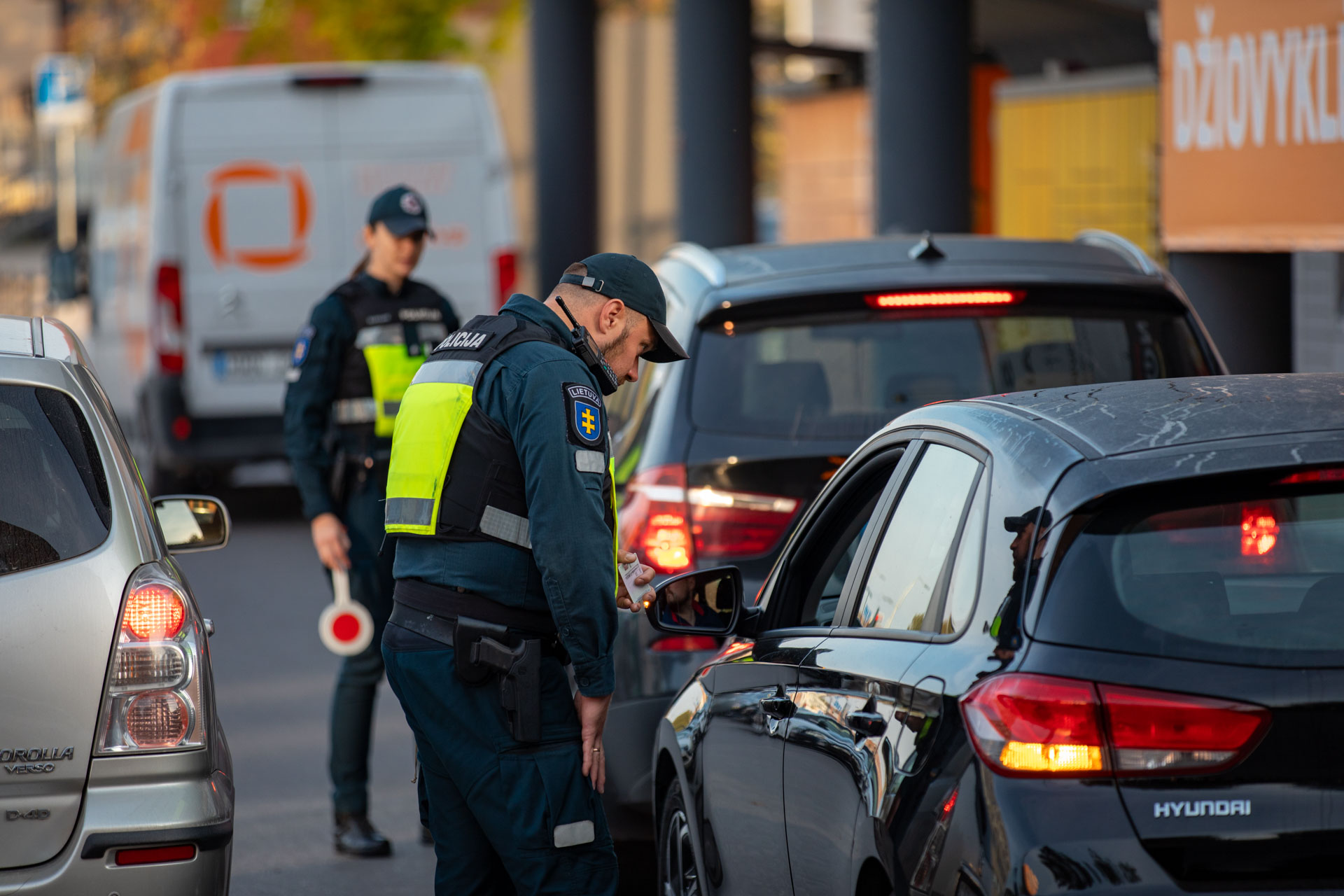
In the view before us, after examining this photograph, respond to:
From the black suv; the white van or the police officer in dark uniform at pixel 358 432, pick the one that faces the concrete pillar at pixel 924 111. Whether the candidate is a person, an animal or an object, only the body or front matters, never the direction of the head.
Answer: the black suv

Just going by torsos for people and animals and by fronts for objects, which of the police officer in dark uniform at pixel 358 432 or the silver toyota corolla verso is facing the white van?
the silver toyota corolla verso

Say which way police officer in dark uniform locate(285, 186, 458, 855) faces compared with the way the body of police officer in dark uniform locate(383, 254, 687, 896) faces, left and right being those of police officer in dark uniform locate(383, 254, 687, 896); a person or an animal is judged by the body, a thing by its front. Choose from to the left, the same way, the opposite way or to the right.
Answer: to the right

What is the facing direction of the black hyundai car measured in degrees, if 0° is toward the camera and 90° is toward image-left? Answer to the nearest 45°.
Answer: approximately 135°

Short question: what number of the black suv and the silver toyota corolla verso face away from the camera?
2

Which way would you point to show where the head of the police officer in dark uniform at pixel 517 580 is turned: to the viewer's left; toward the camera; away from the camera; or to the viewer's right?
to the viewer's right

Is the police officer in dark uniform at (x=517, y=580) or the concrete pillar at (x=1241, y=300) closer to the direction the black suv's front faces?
the concrete pillar

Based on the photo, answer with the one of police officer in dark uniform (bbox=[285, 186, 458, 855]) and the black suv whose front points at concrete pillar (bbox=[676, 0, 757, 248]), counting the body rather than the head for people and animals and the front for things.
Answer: the black suv

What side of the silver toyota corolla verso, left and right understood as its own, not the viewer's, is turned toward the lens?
back

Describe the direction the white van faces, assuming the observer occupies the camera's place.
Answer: facing away from the viewer

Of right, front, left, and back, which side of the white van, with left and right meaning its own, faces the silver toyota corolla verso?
back

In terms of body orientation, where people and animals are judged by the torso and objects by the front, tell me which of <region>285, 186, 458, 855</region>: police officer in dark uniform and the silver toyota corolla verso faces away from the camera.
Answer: the silver toyota corolla verso

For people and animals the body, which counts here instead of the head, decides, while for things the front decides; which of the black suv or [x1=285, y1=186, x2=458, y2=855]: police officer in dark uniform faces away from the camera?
the black suv

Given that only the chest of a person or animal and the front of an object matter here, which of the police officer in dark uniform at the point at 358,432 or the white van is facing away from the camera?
the white van

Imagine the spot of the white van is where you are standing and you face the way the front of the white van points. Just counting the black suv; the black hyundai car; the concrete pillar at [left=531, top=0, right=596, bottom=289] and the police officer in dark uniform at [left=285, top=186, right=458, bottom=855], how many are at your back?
3

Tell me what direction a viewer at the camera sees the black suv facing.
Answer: facing away from the viewer
